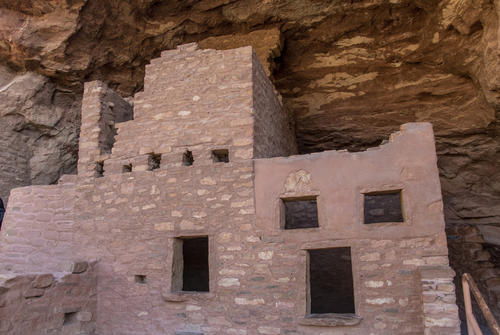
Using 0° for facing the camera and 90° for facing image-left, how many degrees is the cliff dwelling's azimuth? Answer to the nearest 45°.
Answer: approximately 0°
